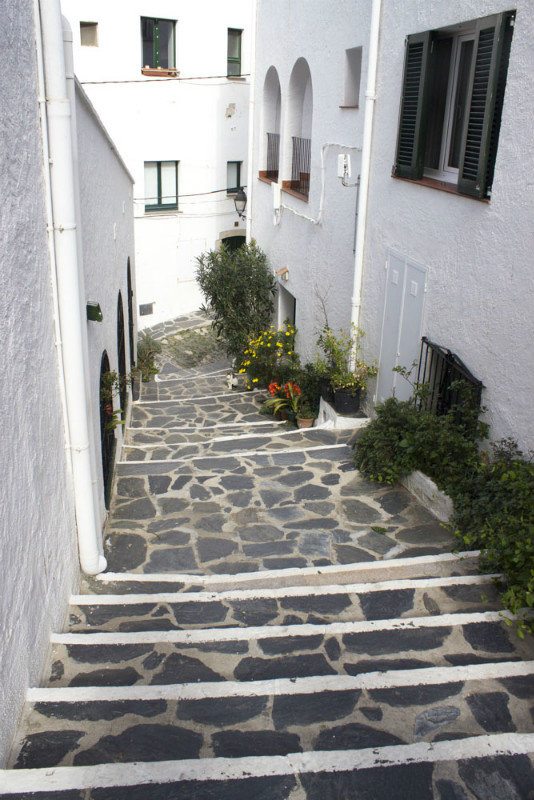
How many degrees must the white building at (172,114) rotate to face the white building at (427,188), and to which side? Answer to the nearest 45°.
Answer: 0° — it already faces it

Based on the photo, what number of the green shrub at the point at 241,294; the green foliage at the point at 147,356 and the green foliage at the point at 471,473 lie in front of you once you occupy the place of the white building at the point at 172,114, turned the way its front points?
3

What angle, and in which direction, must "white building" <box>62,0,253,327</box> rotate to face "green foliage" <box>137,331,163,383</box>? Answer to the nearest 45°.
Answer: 0° — it already faces it

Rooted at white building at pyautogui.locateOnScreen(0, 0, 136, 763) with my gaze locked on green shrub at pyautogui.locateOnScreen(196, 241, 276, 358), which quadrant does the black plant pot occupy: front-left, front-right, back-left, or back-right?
front-right

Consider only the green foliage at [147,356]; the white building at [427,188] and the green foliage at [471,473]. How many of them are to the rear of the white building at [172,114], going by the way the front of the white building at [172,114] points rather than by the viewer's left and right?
0

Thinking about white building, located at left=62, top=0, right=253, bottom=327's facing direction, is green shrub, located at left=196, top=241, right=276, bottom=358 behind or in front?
in front

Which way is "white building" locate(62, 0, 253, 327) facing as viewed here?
toward the camera

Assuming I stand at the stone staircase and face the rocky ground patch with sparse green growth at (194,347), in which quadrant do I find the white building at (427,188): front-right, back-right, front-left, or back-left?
front-right

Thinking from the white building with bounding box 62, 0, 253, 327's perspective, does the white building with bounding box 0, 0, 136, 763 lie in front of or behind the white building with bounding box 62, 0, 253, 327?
in front

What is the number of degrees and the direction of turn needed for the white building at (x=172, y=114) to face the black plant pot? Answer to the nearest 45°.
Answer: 0° — it already faces it

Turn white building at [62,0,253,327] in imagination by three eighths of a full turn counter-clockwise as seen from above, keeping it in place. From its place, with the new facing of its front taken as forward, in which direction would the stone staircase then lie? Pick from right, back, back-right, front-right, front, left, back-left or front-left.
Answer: back-right
